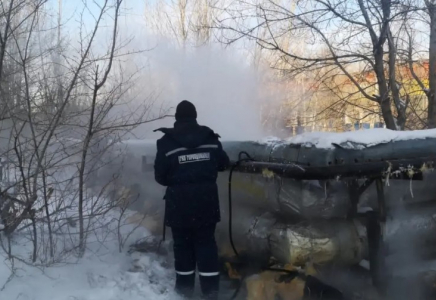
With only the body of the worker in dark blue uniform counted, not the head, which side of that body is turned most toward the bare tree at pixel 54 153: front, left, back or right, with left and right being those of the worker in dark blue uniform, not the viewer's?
left

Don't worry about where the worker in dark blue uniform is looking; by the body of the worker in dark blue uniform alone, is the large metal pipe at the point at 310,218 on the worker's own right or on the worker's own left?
on the worker's own right

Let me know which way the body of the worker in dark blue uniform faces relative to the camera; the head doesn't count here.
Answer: away from the camera

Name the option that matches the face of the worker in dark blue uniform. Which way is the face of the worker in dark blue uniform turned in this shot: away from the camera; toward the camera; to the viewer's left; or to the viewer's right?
away from the camera
